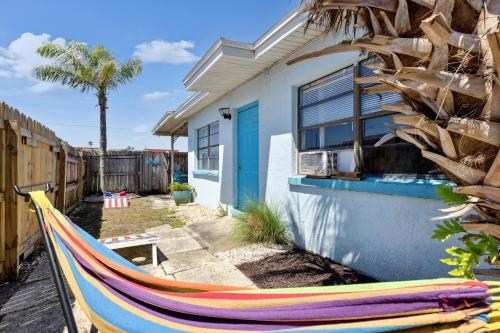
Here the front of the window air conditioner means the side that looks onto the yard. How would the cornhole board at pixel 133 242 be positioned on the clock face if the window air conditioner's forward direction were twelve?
The cornhole board is roughly at 1 o'clock from the window air conditioner.

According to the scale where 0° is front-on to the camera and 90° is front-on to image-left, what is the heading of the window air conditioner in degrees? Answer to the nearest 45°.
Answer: approximately 45°

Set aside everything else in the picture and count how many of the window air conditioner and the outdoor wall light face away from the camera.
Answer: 0

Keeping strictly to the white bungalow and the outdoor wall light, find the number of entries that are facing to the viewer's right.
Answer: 0

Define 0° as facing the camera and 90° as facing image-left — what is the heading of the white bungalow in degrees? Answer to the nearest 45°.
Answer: approximately 45°

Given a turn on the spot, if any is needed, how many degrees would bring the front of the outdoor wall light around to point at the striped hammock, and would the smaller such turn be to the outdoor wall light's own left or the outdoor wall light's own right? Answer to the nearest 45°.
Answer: approximately 45° to the outdoor wall light's own left

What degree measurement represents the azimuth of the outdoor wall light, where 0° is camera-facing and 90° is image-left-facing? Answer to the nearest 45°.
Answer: approximately 45°

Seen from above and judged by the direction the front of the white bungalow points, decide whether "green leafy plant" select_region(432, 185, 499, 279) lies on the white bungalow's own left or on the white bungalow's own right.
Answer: on the white bungalow's own left

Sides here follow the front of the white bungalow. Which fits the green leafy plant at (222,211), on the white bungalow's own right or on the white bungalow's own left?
on the white bungalow's own right

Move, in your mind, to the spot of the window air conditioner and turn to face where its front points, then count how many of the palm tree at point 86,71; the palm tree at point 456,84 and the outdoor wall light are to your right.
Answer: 2

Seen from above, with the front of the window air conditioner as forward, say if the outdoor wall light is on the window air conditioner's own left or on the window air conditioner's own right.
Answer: on the window air conditioner's own right
